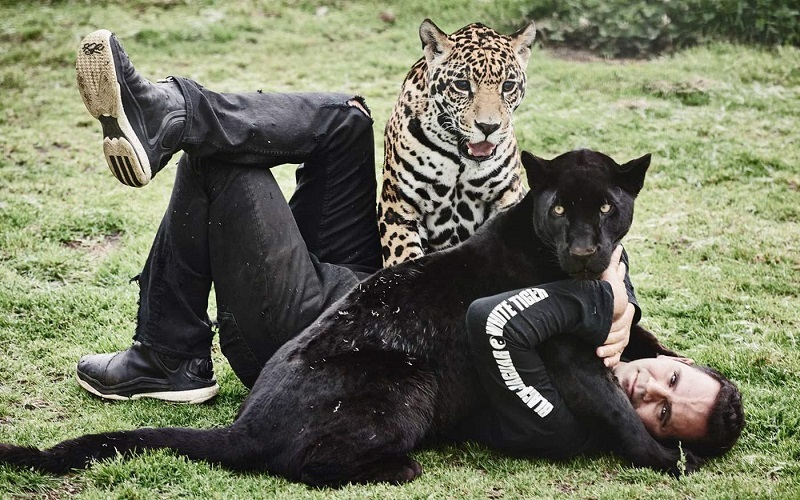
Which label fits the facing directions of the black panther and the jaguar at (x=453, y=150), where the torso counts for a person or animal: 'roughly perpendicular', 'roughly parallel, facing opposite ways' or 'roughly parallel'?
roughly perpendicular

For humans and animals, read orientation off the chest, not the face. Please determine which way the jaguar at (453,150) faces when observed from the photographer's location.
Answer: facing the viewer

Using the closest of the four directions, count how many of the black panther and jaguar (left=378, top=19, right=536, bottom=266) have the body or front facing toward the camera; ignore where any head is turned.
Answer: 1

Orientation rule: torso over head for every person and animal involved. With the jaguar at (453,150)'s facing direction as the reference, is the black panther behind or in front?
in front

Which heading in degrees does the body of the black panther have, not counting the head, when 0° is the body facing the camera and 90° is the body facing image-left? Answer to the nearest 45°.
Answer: approximately 270°

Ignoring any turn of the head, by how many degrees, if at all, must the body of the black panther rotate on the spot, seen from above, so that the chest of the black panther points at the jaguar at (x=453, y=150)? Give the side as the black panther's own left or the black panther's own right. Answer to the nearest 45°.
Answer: approximately 90° to the black panther's own left
